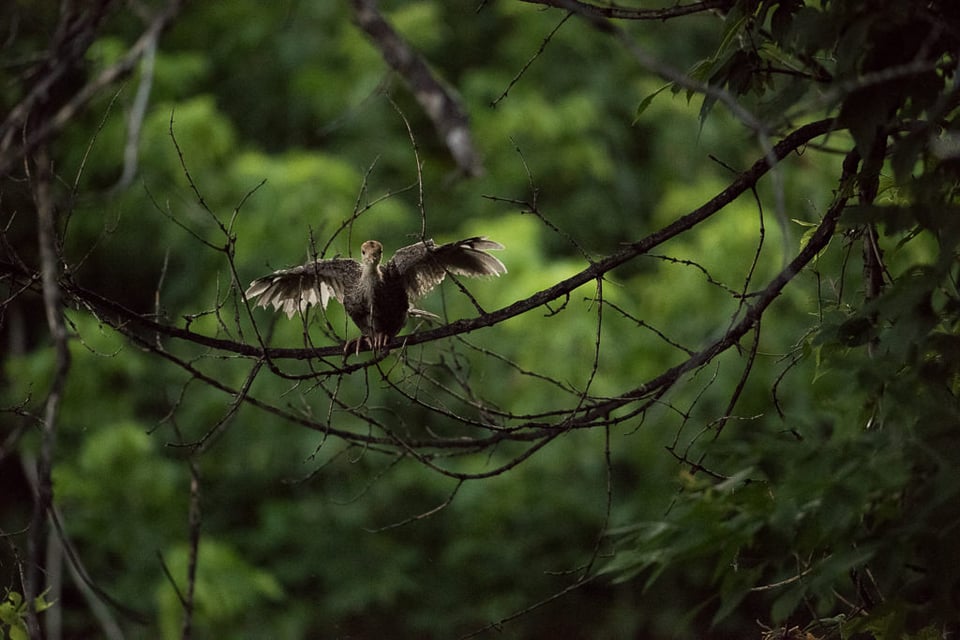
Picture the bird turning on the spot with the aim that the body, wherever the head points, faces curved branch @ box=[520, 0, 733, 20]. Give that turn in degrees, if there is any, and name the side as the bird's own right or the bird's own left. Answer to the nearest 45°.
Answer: approximately 45° to the bird's own left

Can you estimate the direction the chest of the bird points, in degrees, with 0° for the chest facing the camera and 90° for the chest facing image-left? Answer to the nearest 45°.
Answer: approximately 0°
